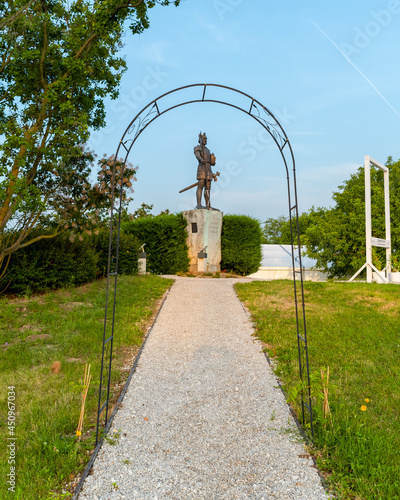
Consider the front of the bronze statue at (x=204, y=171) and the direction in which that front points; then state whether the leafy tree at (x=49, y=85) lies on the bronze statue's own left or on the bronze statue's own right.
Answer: on the bronze statue's own right

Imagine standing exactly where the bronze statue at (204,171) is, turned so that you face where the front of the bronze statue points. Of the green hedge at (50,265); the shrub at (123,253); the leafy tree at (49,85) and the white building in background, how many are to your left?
1

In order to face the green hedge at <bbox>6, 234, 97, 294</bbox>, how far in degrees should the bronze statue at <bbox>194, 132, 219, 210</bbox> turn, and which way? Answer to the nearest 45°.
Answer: approximately 90° to its right

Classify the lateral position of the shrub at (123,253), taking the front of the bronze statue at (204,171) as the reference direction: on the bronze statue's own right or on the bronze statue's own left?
on the bronze statue's own right

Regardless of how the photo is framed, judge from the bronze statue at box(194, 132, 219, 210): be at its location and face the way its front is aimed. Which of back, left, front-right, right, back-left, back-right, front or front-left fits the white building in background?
left
